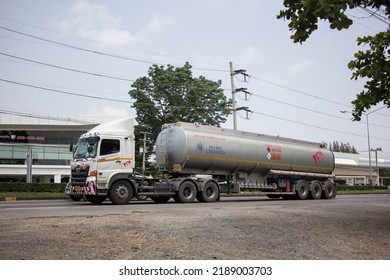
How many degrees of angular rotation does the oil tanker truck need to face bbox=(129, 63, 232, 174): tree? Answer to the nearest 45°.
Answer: approximately 135° to its right

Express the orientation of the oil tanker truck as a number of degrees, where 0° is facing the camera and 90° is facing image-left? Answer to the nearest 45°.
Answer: approximately 45°
